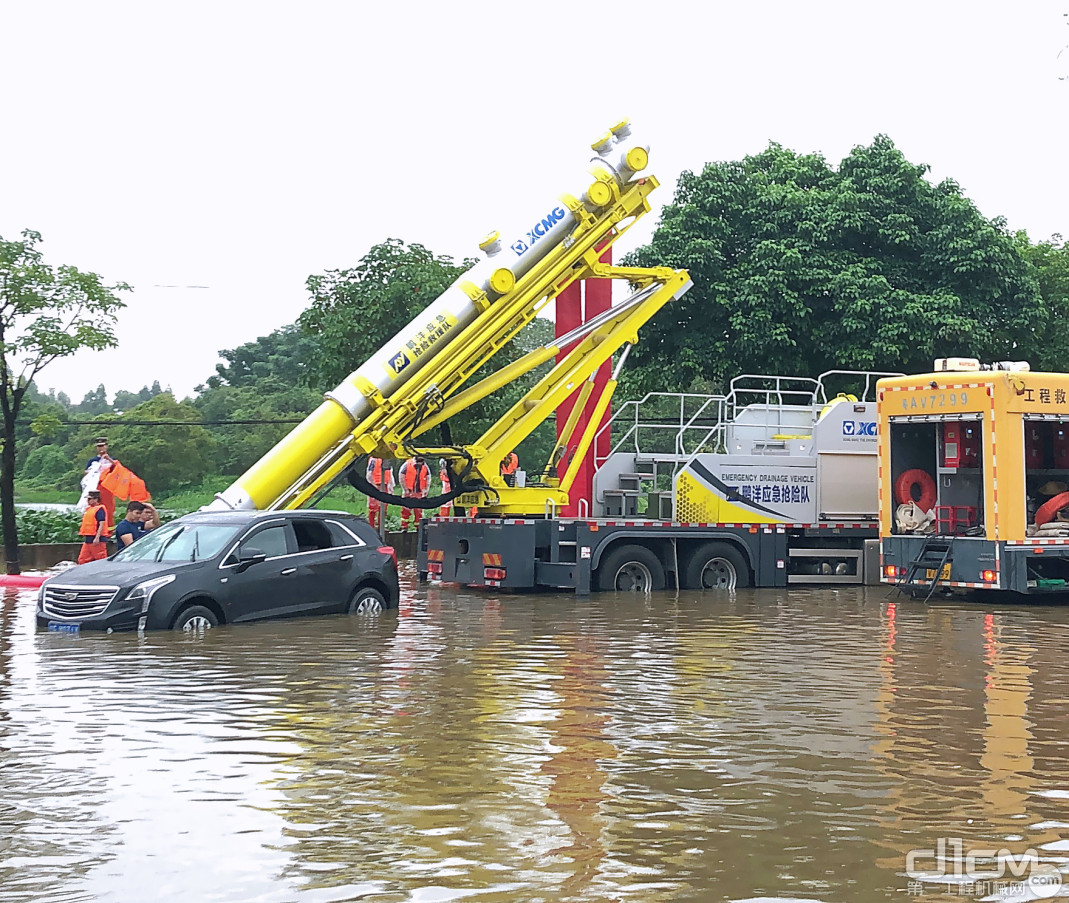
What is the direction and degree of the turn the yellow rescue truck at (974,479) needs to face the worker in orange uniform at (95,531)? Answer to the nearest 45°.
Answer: approximately 135° to its left

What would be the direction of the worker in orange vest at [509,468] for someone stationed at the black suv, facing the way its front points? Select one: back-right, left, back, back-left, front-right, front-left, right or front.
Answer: back

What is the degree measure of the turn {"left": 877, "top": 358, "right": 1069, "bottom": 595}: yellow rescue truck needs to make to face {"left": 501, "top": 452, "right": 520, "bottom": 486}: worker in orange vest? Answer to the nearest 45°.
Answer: approximately 135° to its left

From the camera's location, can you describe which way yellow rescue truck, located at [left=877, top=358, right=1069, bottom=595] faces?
facing away from the viewer and to the right of the viewer

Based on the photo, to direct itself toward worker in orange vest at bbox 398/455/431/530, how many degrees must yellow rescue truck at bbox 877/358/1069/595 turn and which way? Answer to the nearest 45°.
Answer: approximately 135° to its left

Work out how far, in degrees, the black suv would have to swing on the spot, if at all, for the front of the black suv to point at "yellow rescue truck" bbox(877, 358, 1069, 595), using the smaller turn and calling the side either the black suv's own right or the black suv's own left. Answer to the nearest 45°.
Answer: approximately 135° to the black suv's own left

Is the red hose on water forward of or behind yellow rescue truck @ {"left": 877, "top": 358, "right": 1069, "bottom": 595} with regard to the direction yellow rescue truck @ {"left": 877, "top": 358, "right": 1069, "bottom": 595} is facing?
behind

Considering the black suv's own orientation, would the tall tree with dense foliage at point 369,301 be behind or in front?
behind

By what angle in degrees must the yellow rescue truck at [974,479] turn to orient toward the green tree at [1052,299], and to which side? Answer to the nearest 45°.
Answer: approximately 45° to its left

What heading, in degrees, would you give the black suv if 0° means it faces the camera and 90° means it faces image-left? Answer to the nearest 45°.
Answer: approximately 45°
